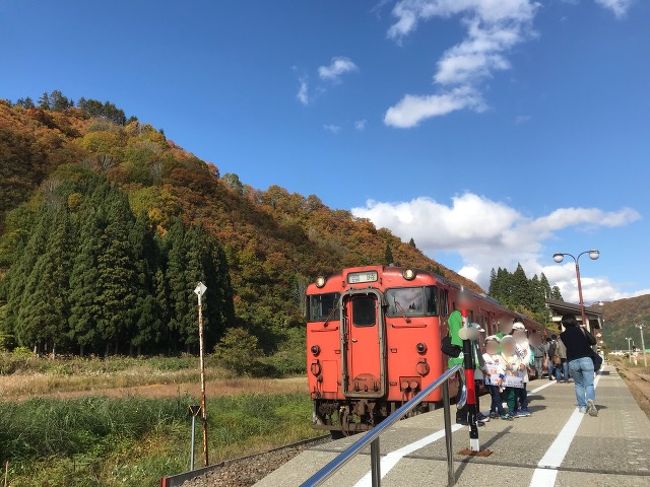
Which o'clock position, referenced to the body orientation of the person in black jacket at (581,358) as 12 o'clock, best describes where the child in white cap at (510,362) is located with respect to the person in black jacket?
The child in white cap is roughly at 8 o'clock from the person in black jacket.

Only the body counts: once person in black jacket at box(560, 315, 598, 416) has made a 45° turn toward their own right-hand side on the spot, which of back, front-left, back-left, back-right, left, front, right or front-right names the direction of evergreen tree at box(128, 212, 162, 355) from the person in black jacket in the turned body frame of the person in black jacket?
left

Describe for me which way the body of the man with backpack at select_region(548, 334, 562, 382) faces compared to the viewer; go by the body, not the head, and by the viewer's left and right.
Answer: facing away from the viewer

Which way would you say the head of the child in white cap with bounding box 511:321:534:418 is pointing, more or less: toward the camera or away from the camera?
toward the camera

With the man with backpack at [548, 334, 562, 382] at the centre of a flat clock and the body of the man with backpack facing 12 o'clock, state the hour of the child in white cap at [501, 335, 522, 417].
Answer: The child in white cap is roughly at 6 o'clock from the man with backpack.

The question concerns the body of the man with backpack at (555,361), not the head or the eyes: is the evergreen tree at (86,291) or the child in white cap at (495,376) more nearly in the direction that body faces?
the evergreen tree

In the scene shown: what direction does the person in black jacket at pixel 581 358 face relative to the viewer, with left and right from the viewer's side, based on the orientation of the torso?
facing away from the viewer

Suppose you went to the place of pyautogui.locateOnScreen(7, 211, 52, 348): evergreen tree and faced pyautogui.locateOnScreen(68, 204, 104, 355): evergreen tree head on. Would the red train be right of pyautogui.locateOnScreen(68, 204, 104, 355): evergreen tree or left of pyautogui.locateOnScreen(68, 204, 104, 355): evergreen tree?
right
